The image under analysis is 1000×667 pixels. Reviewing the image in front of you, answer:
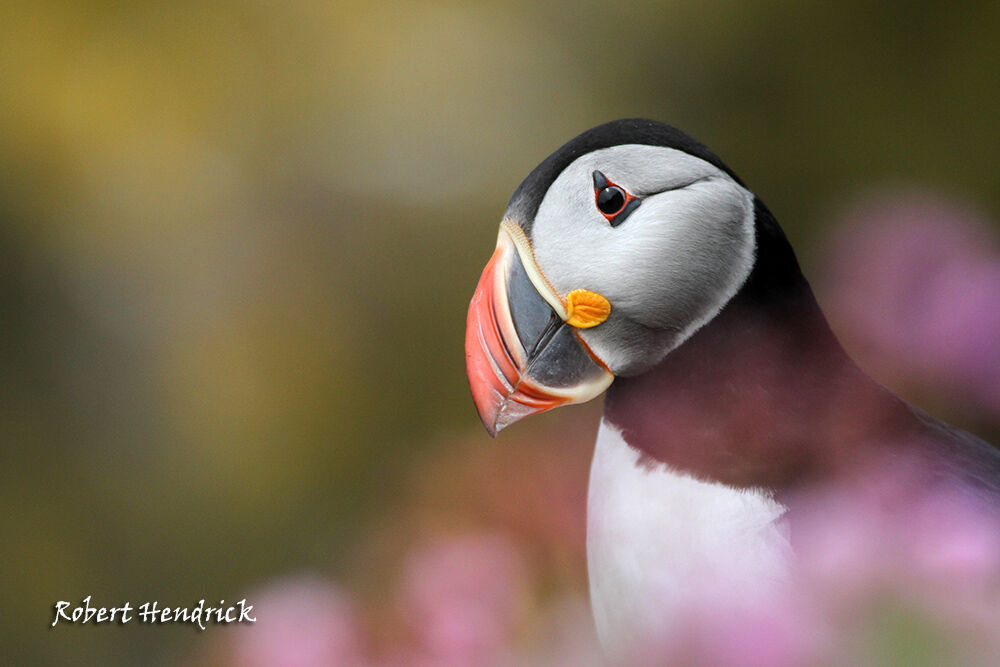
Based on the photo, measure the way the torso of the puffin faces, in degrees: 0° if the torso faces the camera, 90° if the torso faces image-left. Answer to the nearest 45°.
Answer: approximately 90°
